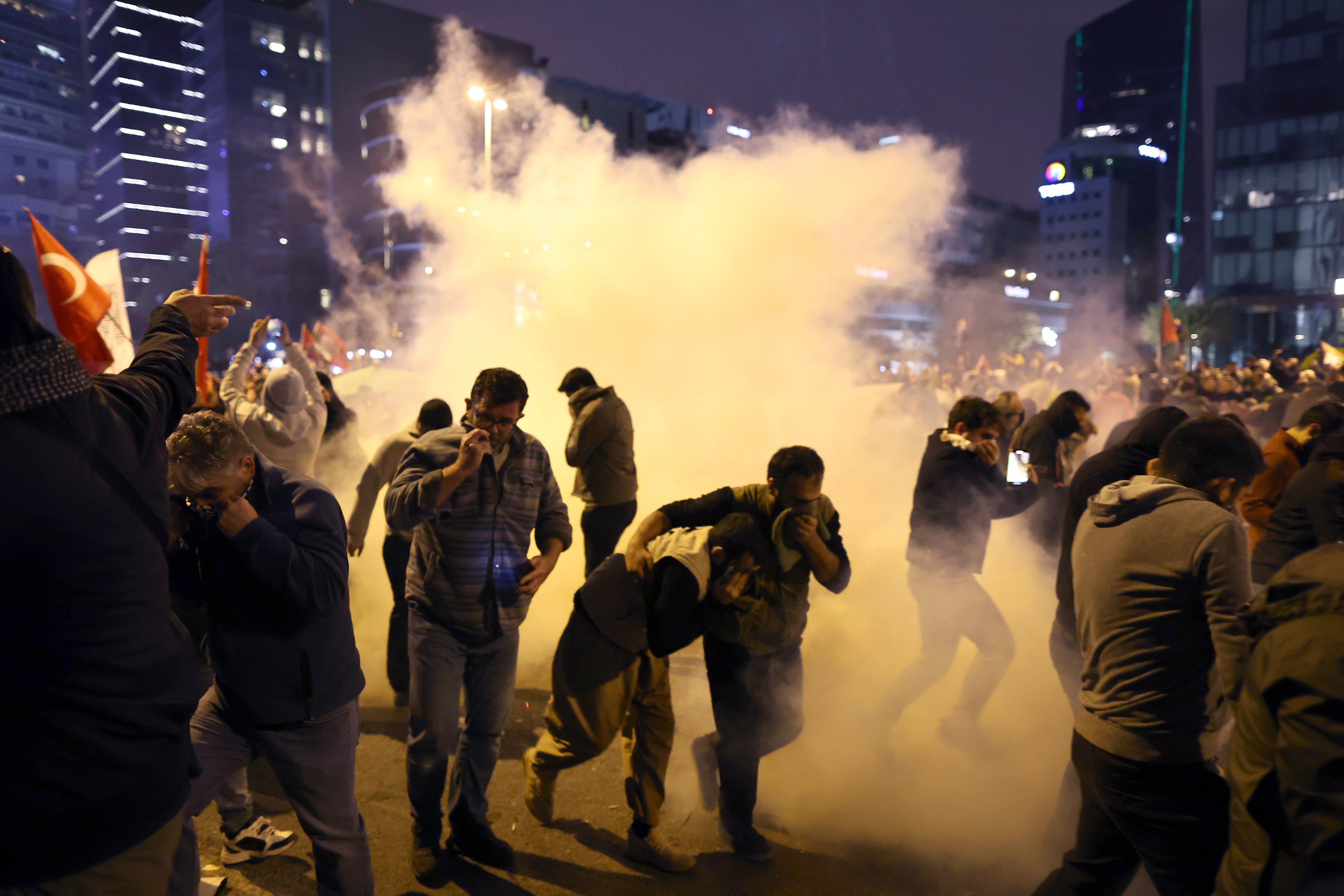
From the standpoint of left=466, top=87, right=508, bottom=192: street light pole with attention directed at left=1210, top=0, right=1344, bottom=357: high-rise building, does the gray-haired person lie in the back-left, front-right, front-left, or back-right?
back-right

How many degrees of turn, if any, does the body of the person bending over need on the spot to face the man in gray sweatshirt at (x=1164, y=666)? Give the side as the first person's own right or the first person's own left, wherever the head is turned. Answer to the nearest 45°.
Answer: approximately 45° to the first person's own right

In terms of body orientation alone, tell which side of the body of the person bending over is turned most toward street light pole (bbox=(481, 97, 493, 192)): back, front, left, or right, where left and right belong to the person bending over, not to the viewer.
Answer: left

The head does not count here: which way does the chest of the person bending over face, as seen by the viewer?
to the viewer's right

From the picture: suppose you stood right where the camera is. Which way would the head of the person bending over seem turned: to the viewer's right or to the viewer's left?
to the viewer's right

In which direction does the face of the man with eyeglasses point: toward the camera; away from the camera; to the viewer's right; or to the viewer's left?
toward the camera

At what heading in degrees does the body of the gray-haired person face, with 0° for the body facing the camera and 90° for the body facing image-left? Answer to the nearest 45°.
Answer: approximately 45°

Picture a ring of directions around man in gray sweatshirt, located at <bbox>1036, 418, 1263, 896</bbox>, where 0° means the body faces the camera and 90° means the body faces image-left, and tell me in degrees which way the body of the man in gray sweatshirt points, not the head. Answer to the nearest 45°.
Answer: approximately 225°

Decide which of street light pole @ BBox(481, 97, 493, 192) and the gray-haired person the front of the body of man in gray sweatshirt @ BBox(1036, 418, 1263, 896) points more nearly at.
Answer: the street light pole
